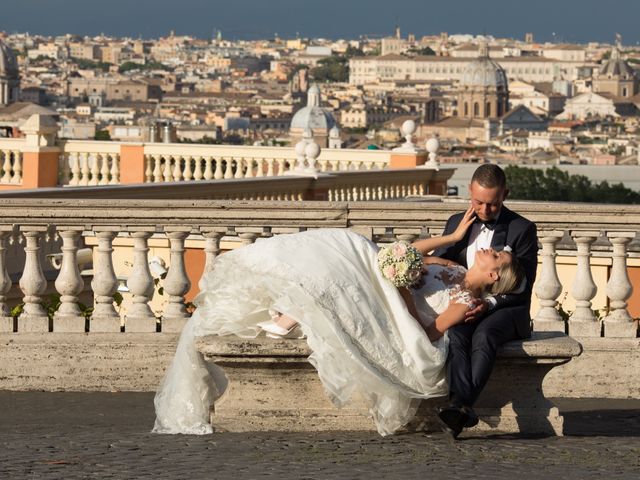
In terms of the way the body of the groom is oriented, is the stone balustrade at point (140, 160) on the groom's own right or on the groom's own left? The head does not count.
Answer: on the groom's own right

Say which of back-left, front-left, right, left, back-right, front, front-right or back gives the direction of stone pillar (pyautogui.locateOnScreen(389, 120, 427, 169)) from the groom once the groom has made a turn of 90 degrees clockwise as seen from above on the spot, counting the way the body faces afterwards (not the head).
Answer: front-right

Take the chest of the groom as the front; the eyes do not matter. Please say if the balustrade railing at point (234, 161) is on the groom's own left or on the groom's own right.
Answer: on the groom's own right

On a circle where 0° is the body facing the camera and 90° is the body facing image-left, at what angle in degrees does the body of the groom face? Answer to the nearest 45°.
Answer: approximately 45°

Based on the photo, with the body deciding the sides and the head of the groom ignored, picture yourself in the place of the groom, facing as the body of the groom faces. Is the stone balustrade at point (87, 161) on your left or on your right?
on your right
